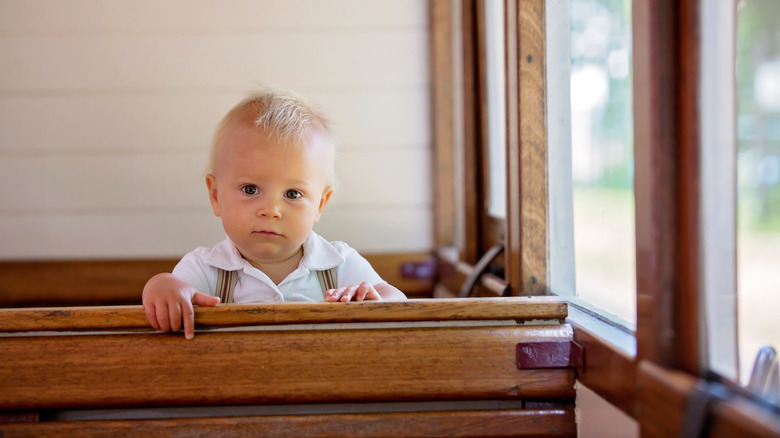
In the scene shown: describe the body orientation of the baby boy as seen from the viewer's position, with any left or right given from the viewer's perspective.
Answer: facing the viewer

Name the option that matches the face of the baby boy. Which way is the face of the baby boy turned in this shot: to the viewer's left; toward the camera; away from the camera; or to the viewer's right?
toward the camera
